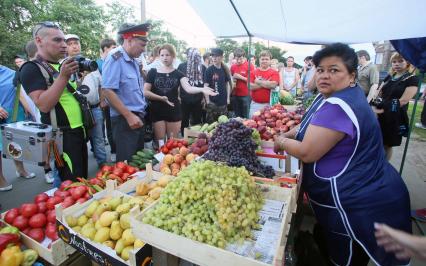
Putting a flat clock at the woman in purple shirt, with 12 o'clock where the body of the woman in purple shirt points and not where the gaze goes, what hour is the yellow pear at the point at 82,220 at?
The yellow pear is roughly at 11 o'clock from the woman in purple shirt.

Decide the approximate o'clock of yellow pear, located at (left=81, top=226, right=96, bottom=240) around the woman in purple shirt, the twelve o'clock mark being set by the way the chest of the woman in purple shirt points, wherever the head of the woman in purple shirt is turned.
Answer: The yellow pear is roughly at 11 o'clock from the woman in purple shirt.

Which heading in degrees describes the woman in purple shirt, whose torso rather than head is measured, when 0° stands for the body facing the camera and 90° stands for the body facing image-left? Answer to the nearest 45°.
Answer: approximately 90°

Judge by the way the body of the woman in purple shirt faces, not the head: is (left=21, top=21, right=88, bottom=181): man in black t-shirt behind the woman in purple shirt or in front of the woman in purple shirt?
in front

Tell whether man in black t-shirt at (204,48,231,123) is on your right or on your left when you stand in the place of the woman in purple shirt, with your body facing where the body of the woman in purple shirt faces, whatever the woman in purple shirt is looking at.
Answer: on your right

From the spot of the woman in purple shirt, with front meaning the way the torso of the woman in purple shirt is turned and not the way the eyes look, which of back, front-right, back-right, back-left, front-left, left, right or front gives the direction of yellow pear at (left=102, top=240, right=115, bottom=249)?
front-left

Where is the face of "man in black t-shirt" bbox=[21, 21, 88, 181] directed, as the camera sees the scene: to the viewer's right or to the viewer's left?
to the viewer's right

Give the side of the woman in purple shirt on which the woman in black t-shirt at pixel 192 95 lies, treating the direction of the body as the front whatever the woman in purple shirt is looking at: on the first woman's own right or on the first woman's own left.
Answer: on the first woman's own right

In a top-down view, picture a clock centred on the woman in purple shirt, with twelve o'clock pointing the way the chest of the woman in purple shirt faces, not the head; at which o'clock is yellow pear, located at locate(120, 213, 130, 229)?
The yellow pear is roughly at 11 o'clock from the woman in purple shirt.
